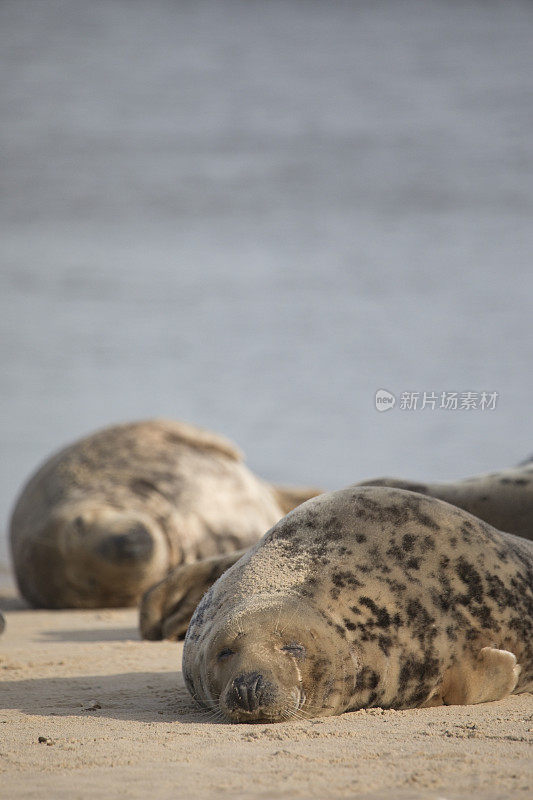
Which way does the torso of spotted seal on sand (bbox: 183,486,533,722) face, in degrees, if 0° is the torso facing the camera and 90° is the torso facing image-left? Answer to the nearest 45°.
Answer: approximately 45°

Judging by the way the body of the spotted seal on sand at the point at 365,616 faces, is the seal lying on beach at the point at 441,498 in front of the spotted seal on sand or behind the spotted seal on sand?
behind

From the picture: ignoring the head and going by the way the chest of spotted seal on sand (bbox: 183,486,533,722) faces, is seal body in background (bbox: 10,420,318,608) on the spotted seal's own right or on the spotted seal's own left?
on the spotted seal's own right
